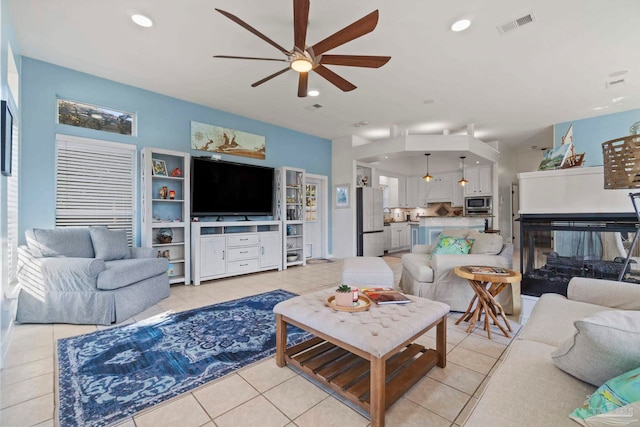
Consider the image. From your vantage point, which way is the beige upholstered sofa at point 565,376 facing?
to the viewer's left

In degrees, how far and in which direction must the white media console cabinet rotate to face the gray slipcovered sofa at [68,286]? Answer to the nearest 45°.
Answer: approximately 90° to its right

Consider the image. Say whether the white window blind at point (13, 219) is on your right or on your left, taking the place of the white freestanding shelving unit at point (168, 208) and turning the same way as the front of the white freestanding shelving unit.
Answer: on your right

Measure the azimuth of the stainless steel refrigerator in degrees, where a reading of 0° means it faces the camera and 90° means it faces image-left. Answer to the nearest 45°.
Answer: approximately 315°

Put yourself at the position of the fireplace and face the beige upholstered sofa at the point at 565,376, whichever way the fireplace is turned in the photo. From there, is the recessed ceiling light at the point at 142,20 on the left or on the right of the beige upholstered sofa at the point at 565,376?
right

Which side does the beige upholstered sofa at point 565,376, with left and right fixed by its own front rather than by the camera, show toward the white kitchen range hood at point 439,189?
right

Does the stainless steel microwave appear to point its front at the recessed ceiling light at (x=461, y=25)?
yes

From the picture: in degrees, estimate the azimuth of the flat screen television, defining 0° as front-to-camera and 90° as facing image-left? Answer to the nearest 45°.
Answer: approximately 315°

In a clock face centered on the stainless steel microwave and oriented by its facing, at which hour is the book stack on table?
The book stack on table is roughly at 12 o'clock from the stainless steel microwave.

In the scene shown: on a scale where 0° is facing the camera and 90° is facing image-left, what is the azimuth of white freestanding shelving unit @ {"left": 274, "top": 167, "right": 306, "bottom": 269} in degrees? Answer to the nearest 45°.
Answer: approximately 315°
